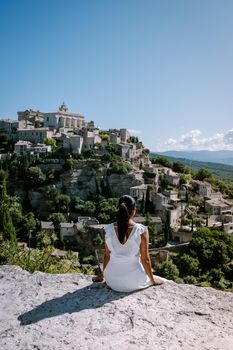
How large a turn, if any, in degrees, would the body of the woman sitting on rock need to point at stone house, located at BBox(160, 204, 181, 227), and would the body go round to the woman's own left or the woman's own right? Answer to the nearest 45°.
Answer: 0° — they already face it

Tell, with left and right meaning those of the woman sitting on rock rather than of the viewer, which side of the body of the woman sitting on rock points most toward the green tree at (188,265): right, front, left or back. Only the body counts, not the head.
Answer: front

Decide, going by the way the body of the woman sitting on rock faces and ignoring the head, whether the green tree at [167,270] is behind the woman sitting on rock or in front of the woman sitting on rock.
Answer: in front

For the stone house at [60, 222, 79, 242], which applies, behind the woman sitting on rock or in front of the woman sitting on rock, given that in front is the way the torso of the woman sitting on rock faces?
in front

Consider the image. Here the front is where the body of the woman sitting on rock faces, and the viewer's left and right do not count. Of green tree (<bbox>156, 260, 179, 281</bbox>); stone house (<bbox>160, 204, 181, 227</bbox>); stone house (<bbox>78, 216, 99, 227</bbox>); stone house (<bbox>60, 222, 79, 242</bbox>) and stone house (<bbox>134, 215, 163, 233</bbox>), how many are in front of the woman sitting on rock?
5

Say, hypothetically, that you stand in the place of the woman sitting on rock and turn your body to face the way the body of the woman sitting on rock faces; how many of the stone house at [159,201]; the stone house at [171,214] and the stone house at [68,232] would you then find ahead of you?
3

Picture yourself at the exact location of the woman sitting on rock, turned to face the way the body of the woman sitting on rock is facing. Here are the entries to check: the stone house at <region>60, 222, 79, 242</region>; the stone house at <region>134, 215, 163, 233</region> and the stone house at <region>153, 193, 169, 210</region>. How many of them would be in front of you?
3

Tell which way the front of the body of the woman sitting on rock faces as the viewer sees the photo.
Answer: away from the camera

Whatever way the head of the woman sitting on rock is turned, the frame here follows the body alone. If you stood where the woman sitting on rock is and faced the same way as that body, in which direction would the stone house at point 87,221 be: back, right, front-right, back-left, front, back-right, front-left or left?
front

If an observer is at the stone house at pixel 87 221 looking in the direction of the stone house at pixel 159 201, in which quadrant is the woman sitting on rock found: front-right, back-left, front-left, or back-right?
back-right

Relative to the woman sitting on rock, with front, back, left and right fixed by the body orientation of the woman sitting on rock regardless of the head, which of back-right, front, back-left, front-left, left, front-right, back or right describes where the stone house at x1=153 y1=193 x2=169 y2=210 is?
front

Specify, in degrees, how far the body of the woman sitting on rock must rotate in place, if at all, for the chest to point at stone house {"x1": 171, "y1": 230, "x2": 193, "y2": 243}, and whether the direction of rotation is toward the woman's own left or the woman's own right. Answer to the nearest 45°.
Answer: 0° — they already face it
